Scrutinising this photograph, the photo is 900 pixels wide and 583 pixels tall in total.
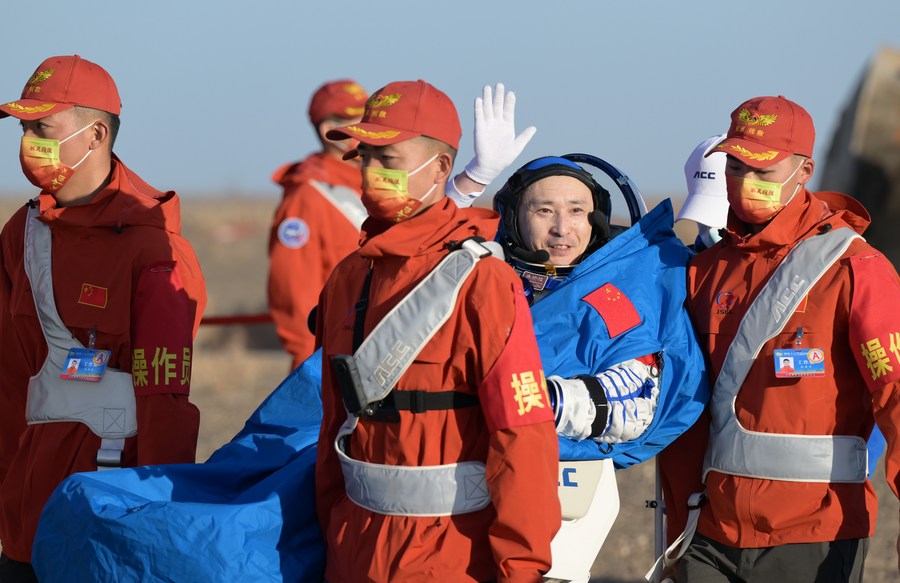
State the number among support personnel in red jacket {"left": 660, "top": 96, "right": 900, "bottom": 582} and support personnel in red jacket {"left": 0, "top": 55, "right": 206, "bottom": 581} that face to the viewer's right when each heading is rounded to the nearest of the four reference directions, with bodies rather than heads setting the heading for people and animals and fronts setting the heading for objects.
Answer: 0

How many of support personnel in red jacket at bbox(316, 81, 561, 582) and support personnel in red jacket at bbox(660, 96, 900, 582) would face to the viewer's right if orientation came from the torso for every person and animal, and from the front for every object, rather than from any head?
0

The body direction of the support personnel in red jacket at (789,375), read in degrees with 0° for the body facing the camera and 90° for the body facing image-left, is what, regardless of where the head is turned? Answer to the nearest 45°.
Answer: approximately 45°

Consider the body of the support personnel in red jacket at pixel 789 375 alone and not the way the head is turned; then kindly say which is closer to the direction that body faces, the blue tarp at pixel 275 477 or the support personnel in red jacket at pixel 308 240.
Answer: the blue tarp

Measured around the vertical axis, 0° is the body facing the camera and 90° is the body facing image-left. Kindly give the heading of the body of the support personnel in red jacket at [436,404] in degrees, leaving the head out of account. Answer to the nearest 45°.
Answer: approximately 45°

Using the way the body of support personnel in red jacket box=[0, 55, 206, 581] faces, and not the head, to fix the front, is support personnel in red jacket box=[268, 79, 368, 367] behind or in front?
behind

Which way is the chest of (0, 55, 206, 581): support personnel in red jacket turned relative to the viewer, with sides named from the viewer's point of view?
facing the viewer and to the left of the viewer

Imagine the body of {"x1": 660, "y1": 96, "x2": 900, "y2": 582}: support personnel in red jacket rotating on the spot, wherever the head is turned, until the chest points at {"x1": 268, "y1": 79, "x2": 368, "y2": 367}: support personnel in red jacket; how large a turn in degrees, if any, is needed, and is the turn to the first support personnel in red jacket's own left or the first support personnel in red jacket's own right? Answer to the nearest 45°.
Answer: approximately 90° to the first support personnel in red jacket's own right

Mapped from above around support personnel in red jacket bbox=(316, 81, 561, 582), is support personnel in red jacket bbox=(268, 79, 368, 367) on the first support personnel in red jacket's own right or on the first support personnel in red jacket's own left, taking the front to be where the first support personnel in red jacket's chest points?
on the first support personnel in red jacket's own right
